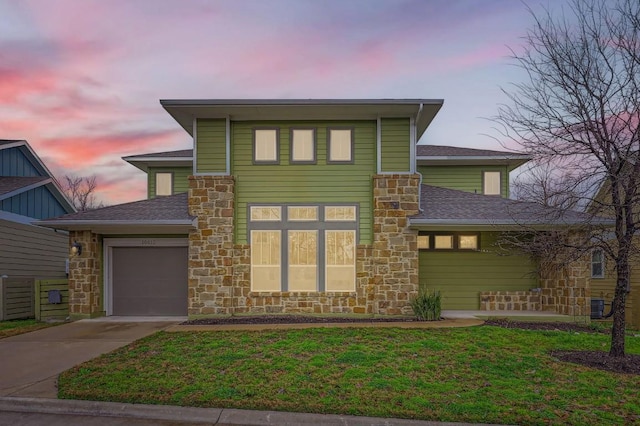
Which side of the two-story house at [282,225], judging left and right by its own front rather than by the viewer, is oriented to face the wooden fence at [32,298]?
right

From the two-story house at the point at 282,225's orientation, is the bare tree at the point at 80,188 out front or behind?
behind

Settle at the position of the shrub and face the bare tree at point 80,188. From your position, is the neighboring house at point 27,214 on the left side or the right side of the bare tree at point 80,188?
left

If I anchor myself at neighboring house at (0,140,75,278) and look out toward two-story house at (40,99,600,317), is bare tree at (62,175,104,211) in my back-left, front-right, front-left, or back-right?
back-left

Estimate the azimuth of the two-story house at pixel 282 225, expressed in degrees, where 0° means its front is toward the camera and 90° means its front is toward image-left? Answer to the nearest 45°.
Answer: approximately 0°
